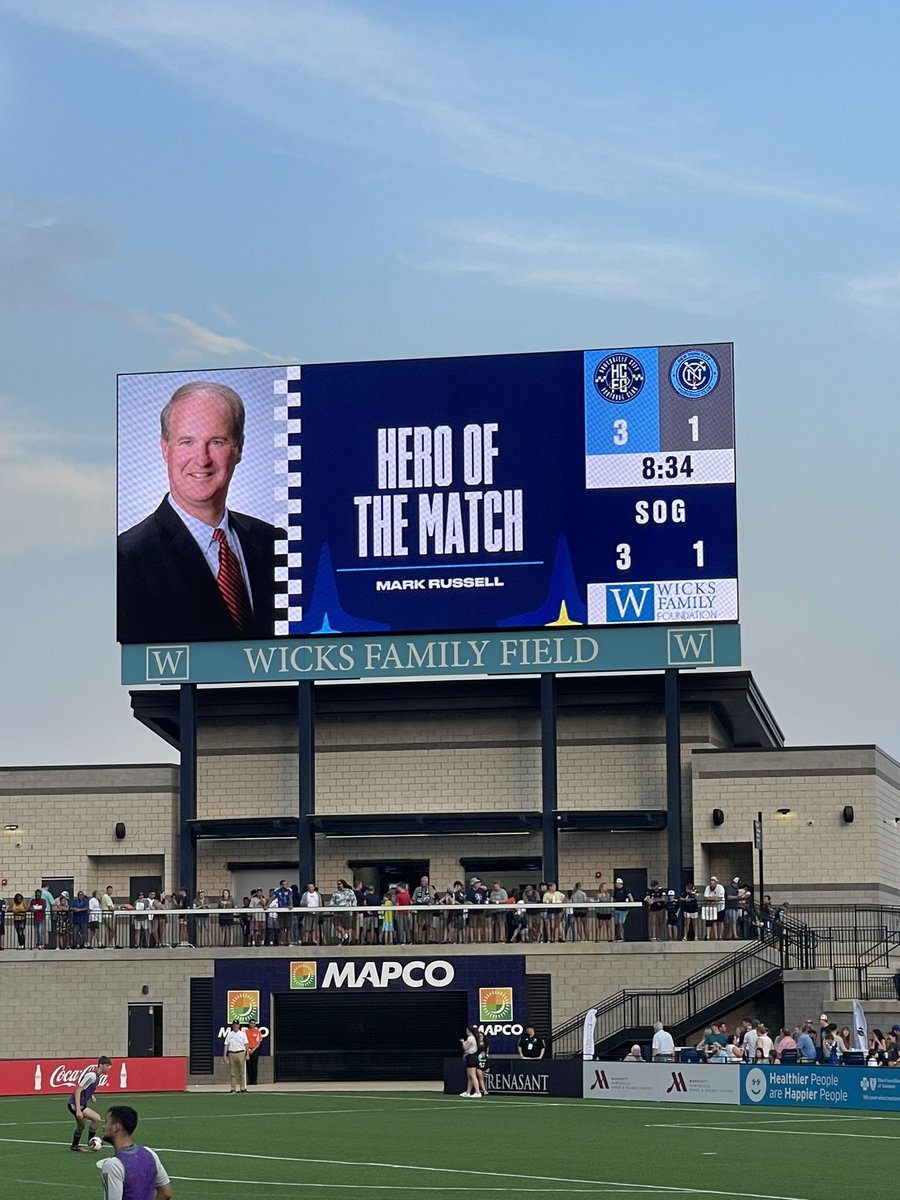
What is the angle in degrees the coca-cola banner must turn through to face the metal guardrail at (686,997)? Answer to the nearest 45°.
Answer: approximately 90° to its left

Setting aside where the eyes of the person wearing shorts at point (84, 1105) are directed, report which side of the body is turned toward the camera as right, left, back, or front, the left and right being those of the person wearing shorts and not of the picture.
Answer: right

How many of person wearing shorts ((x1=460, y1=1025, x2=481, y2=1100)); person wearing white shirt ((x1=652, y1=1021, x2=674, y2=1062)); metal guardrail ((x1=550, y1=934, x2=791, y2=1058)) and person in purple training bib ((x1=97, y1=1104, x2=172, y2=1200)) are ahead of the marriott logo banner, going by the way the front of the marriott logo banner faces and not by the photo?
1

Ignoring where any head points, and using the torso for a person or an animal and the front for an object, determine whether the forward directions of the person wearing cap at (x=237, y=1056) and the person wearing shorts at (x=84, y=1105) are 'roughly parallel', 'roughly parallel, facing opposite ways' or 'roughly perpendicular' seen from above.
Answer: roughly perpendicular

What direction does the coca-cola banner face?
toward the camera

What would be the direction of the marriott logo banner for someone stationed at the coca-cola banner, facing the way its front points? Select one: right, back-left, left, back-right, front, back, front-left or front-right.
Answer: front-left

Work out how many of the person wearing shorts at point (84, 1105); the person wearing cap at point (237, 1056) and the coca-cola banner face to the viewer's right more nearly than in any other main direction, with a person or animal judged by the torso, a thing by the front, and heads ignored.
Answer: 1

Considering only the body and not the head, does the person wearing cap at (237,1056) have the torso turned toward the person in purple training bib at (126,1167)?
yes

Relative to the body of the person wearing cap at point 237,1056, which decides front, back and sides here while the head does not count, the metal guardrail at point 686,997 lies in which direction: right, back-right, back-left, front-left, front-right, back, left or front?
left

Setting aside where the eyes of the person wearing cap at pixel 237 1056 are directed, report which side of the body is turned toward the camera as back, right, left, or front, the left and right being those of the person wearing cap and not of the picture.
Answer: front

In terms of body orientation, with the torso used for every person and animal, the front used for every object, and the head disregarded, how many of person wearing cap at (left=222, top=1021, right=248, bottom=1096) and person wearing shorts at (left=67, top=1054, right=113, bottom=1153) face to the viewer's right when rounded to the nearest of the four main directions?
1

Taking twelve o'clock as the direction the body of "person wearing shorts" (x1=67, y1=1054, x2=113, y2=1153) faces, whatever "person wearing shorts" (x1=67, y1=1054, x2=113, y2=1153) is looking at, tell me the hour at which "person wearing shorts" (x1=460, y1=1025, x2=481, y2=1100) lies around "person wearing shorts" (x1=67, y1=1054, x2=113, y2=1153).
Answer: "person wearing shorts" (x1=460, y1=1025, x2=481, y2=1100) is roughly at 10 o'clock from "person wearing shorts" (x1=67, y1=1054, x2=113, y2=1153).

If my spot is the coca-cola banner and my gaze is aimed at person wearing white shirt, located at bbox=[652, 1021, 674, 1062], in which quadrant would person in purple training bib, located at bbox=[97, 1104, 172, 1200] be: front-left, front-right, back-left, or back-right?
front-right
